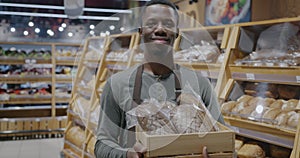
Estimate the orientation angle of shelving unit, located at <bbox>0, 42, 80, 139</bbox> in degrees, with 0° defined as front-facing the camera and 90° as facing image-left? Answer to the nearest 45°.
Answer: approximately 0°

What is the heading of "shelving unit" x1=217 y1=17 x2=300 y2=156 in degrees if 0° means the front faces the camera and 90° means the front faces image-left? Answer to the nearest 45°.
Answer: approximately 45°

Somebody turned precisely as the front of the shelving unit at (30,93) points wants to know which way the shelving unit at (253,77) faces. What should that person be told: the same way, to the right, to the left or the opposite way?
to the right

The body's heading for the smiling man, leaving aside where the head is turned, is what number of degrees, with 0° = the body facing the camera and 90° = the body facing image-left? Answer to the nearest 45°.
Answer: approximately 0°

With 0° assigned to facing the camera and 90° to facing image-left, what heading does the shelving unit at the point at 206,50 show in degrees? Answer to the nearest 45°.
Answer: approximately 45°
